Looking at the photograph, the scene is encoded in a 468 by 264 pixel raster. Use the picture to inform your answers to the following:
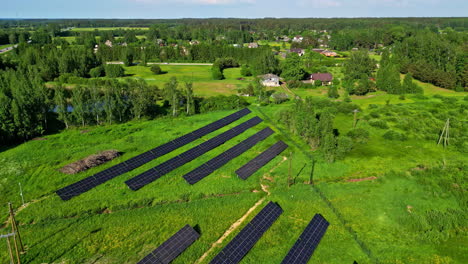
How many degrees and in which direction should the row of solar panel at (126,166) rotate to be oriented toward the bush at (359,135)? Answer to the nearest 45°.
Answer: approximately 45° to its left

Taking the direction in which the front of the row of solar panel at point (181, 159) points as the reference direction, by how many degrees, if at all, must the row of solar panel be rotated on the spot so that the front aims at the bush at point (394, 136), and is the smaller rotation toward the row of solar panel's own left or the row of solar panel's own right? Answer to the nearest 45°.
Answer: approximately 45° to the row of solar panel's own left

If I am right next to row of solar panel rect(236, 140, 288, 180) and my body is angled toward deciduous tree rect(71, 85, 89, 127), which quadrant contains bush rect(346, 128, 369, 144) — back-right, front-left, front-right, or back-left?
back-right

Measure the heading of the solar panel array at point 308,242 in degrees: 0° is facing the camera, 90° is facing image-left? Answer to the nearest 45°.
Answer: approximately 315°

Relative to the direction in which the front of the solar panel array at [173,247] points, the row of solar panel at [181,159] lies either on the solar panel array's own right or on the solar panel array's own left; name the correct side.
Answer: on the solar panel array's own left

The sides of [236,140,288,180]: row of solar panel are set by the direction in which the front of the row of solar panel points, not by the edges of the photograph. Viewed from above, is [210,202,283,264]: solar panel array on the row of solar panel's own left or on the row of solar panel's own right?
on the row of solar panel's own right

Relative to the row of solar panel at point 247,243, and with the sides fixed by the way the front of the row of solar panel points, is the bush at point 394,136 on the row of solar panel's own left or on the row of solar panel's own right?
on the row of solar panel's own left

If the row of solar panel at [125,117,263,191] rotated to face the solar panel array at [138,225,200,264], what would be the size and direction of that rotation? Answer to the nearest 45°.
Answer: approximately 45° to its right

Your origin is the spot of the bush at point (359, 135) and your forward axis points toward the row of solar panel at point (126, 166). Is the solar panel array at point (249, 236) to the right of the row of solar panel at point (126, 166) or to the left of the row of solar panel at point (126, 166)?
left

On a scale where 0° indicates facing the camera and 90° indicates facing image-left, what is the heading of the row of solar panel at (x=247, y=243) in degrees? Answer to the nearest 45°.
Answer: approximately 315°

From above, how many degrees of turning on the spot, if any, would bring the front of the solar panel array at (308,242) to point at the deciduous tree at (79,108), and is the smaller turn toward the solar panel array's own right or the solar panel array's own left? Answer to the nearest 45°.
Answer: approximately 180°

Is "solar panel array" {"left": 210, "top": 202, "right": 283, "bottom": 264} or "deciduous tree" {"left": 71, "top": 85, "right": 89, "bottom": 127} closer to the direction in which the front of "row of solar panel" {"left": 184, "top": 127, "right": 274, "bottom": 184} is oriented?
the solar panel array
